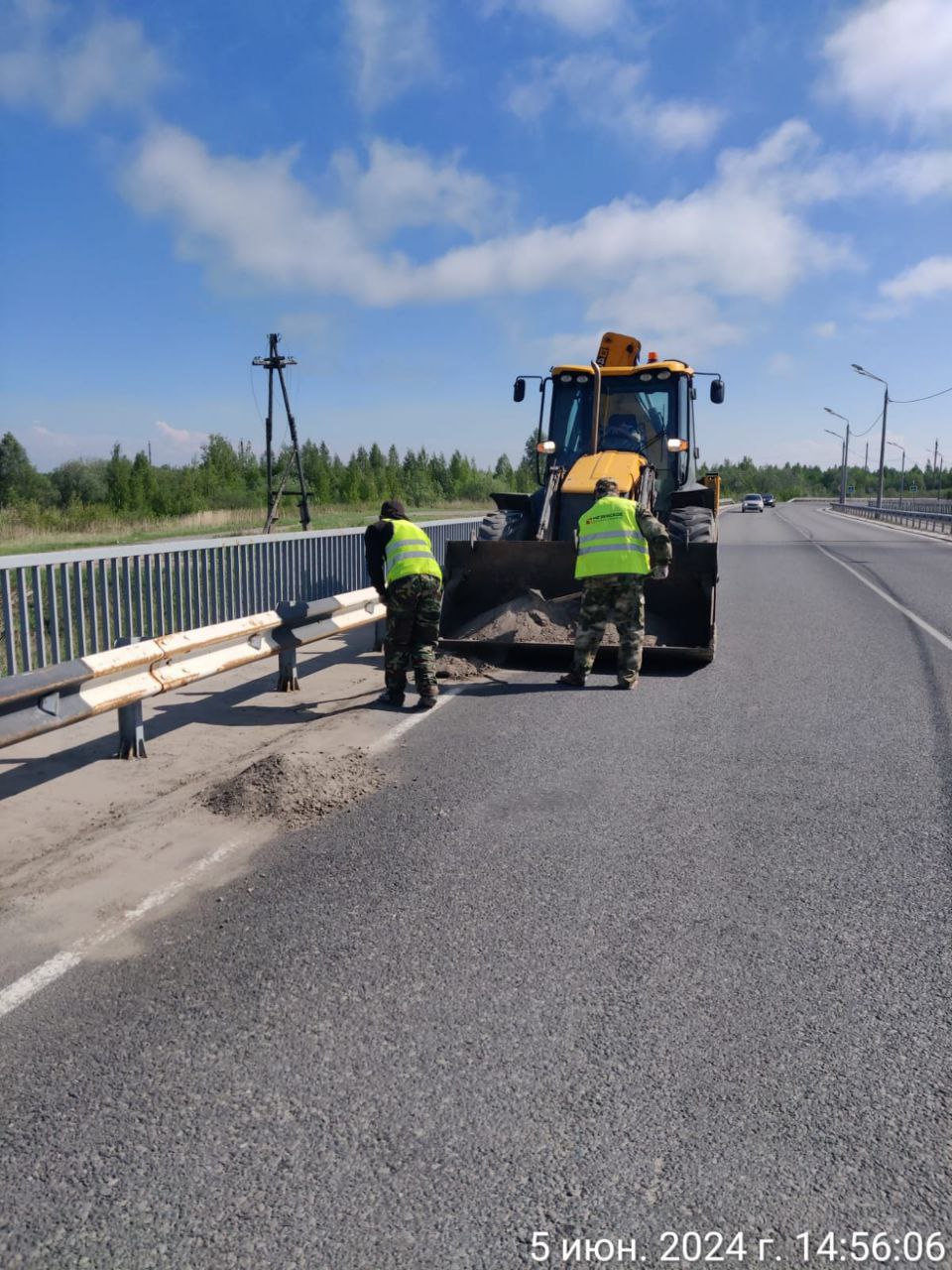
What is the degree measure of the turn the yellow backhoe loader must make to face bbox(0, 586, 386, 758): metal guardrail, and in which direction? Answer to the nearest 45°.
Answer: approximately 45° to its right

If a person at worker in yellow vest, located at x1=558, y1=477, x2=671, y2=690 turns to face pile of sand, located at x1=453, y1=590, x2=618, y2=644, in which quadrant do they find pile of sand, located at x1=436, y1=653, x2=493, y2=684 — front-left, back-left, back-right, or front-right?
front-left

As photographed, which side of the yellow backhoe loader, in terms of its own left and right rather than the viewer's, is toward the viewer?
front

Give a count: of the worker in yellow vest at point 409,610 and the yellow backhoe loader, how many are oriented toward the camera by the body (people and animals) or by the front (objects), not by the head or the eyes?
1

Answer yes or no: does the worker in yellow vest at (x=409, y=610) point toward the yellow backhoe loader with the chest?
no

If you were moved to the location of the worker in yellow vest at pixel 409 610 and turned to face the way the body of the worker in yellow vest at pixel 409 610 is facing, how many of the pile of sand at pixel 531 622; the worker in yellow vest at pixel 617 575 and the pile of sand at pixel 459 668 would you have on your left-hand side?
0

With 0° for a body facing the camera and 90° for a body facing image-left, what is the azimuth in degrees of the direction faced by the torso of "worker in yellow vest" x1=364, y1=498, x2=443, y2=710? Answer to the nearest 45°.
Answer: approximately 135°

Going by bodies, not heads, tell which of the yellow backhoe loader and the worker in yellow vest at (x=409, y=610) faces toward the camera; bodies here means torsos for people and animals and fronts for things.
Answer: the yellow backhoe loader

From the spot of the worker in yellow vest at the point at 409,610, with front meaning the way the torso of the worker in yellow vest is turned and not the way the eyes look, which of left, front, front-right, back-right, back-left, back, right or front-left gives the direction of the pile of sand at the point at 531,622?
right

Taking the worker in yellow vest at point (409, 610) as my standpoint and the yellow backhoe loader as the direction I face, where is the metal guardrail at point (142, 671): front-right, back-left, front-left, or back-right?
back-left

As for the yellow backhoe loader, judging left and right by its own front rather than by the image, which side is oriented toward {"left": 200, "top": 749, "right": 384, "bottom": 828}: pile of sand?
front

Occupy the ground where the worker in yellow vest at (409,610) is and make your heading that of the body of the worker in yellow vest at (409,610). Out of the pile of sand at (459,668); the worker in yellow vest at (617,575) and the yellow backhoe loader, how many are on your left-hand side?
0

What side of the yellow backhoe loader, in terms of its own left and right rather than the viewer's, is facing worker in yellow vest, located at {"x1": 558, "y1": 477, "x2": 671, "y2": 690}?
front

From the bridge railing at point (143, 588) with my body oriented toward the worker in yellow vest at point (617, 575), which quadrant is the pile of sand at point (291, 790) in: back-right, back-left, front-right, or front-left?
front-right

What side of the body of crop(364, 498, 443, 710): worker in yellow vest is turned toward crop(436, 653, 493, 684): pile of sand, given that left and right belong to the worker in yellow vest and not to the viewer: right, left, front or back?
right

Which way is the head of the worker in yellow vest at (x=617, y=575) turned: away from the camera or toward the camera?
away from the camera

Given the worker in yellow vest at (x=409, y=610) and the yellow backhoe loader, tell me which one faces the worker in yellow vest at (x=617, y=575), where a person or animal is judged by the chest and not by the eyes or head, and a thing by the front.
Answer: the yellow backhoe loader

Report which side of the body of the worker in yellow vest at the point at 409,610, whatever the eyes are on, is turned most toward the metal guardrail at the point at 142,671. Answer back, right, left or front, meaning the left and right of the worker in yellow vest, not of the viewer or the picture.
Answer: left

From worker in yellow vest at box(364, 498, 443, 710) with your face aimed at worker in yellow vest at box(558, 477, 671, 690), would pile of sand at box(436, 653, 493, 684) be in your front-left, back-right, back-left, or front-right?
front-left

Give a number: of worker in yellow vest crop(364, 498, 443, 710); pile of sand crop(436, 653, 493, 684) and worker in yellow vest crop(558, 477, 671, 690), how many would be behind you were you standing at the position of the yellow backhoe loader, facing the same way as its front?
0
